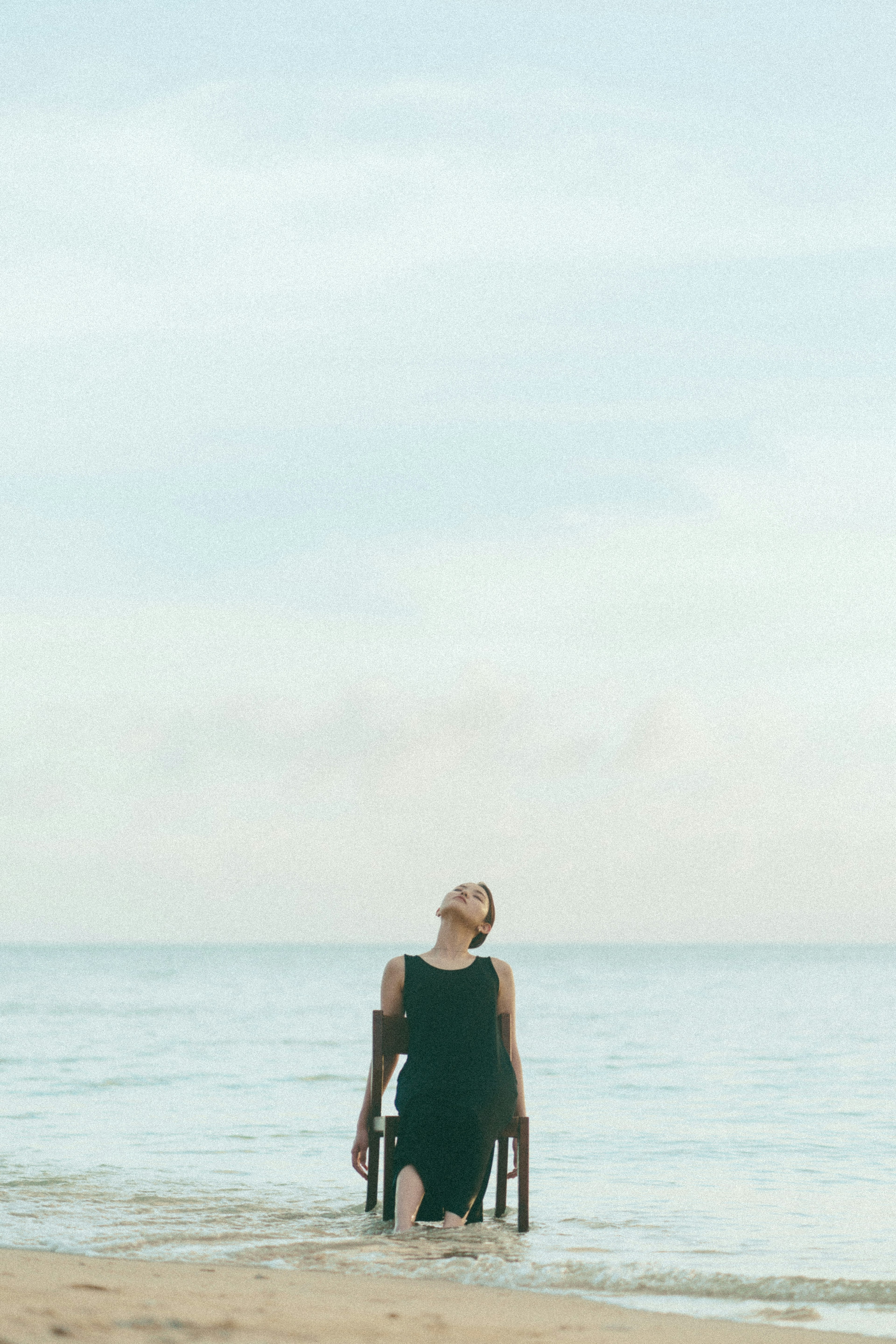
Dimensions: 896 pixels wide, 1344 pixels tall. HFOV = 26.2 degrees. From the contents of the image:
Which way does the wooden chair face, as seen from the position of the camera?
facing the viewer
